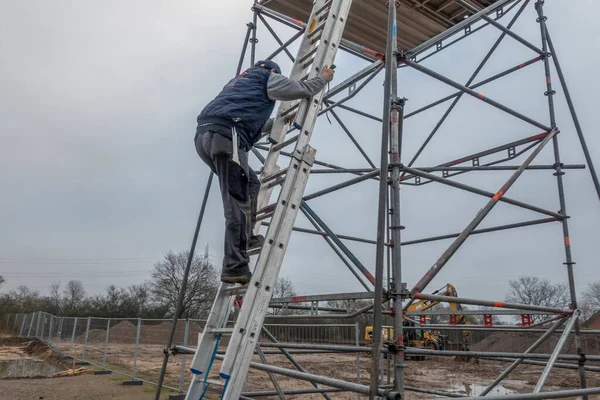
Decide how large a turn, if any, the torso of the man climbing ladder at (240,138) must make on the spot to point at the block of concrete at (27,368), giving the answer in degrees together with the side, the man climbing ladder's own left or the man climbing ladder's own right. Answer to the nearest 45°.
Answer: approximately 90° to the man climbing ladder's own left

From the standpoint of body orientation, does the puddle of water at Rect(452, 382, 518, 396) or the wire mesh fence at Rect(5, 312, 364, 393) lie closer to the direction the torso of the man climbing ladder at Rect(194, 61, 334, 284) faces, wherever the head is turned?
the puddle of water

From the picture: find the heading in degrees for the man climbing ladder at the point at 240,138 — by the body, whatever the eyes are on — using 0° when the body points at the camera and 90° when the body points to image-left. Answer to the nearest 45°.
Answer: approximately 225°

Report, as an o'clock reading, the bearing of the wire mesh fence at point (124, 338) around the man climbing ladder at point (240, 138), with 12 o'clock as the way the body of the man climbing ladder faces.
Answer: The wire mesh fence is roughly at 10 o'clock from the man climbing ladder.

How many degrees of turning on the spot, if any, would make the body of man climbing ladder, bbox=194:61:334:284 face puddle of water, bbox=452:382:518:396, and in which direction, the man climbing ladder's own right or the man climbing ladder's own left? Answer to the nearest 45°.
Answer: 0° — they already face it
